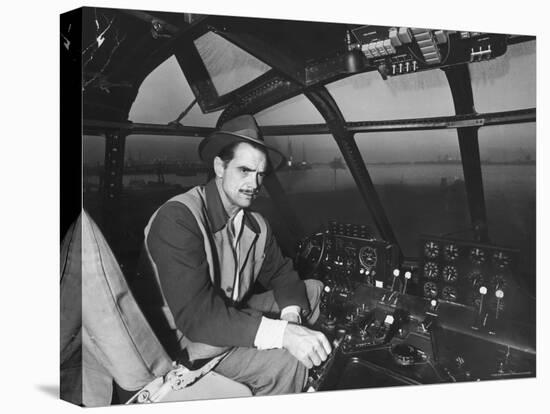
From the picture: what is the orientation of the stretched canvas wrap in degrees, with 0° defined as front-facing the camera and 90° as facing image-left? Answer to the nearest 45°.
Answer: approximately 315°
